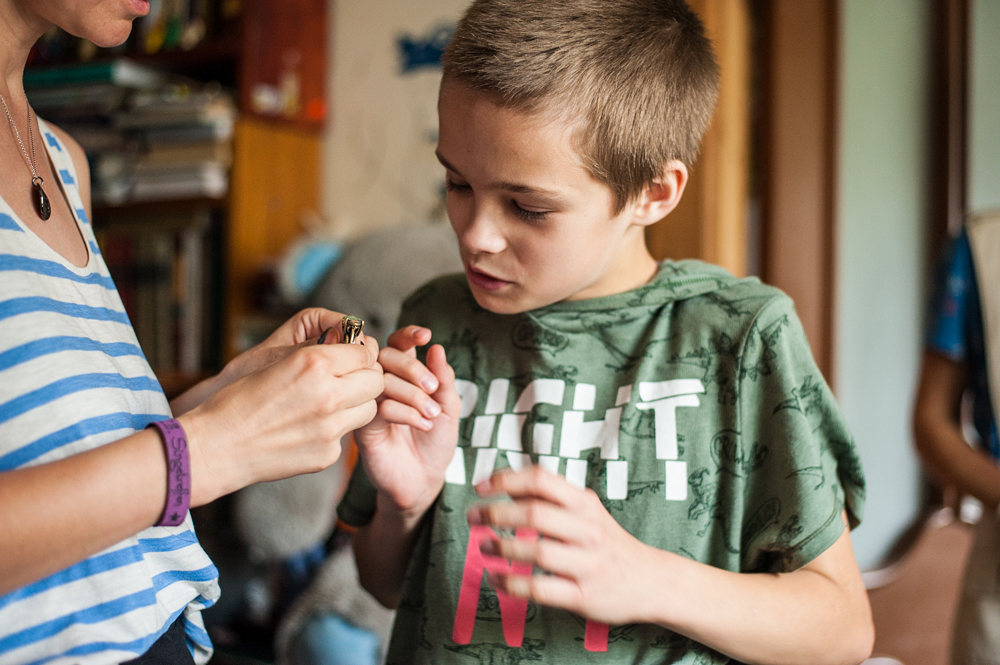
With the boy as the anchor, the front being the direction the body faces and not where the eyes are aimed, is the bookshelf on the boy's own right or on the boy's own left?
on the boy's own right

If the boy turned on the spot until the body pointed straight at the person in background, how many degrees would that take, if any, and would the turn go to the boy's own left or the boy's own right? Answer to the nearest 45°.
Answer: approximately 180°

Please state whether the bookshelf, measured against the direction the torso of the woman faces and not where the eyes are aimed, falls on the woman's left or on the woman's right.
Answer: on the woman's left

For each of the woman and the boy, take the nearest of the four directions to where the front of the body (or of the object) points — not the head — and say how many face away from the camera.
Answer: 0

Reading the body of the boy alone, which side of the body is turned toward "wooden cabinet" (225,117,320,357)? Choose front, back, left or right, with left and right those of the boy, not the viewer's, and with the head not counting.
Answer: right

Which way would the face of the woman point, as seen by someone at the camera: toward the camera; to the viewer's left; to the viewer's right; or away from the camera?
to the viewer's right

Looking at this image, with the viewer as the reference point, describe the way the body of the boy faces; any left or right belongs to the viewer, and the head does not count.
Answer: facing the viewer and to the left of the viewer

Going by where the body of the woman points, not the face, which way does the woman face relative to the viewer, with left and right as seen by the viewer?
facing the viewer and to the right of the viewer

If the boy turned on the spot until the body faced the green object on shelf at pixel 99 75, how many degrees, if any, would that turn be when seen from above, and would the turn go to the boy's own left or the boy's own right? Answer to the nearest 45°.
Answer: approximately 90° to the boy's own right

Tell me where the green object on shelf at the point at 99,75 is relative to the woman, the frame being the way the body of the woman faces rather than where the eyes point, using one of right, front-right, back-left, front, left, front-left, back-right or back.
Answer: back-left

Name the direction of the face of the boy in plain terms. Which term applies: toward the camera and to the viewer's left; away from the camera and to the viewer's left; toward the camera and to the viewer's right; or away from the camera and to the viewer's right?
toward the camera and to the viewer's left
